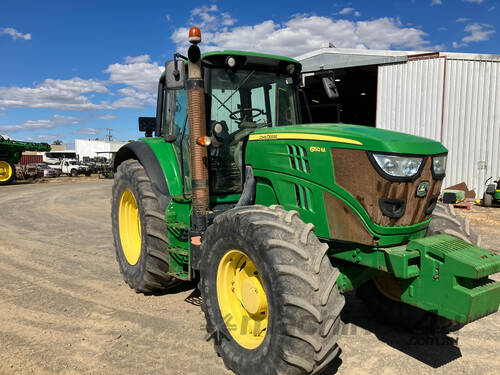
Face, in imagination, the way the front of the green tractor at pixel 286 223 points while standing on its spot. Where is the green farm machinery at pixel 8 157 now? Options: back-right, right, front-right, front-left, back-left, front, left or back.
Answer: back

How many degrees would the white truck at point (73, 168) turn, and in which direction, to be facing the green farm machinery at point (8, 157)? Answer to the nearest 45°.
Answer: approximately 45° to its right

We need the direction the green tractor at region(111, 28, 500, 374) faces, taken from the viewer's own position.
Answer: facing the viewer and to the right of the viewer

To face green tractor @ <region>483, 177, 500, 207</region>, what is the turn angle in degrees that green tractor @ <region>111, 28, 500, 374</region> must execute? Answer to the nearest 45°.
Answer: approximately 90° to its left

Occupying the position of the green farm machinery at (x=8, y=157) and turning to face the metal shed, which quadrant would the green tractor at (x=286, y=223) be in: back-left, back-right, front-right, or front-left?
front-right

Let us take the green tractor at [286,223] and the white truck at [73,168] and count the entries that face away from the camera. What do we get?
0

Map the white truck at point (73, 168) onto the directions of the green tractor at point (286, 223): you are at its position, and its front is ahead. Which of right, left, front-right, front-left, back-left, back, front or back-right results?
back
